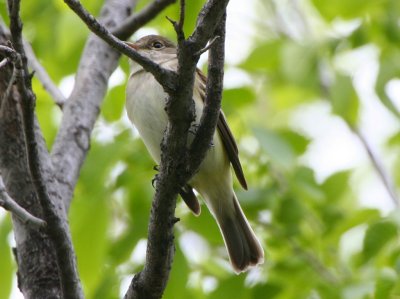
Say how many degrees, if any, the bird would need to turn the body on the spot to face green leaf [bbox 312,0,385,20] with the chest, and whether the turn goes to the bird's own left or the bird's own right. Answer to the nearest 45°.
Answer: approximately 135° to the bird's own left

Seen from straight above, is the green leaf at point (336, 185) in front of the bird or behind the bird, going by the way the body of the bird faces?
behind

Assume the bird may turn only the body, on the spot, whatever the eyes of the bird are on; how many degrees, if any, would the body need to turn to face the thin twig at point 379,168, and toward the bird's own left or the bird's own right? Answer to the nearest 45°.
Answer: approximately 180°

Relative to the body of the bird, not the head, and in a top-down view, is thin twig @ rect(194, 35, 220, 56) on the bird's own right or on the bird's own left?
on the bird's own left

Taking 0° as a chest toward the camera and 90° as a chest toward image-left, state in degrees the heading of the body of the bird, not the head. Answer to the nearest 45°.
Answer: approximately 45°

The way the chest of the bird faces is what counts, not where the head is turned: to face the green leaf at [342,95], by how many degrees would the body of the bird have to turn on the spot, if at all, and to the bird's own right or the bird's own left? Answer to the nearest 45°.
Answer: approximately 135° to the bird's own left
